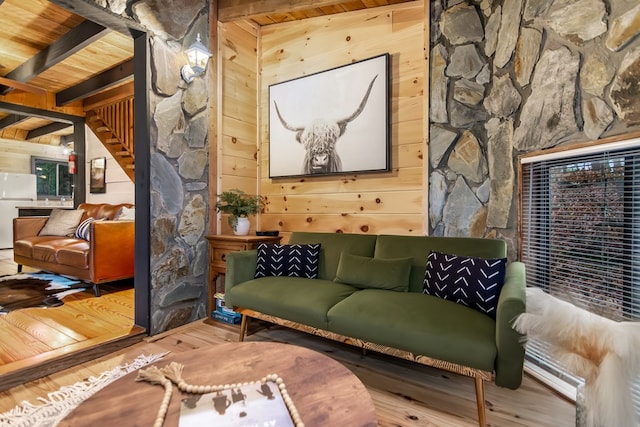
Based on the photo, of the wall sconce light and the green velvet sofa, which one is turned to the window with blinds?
the wall sconce light

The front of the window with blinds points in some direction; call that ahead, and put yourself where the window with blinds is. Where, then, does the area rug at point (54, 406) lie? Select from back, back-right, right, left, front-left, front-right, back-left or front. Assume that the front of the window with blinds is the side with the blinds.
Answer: front

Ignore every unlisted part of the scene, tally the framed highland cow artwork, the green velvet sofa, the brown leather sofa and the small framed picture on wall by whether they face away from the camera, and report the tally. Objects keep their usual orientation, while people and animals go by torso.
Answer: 0

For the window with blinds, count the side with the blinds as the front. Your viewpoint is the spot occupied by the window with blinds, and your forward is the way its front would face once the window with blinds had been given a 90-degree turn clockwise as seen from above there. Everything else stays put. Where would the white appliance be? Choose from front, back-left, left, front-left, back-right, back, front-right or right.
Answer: front-left

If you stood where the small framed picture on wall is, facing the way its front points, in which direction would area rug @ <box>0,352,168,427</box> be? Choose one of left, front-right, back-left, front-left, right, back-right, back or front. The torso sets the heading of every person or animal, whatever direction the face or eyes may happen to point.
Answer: front-left

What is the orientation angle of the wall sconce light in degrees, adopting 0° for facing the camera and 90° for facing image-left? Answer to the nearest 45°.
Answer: approximately 315°

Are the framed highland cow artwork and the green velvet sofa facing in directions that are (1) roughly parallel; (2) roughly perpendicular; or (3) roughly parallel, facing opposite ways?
roughly parallel

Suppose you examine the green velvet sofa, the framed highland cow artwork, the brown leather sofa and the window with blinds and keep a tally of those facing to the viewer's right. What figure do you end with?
0

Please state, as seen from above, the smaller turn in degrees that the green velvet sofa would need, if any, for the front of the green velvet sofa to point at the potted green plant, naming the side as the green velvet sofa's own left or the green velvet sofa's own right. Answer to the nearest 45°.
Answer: approximately 90° to the green velvet sofa's own right

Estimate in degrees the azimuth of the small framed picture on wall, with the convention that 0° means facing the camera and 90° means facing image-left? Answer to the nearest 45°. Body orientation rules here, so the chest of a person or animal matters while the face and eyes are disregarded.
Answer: approximately 45°

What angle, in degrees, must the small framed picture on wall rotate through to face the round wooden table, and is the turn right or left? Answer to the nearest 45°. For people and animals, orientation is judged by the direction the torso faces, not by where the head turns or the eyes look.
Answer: approximately 45° to its left

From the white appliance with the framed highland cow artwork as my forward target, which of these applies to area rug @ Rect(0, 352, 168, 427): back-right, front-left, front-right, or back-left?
front-right

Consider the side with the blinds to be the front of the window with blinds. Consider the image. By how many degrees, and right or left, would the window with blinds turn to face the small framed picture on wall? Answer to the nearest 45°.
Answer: approximately 45° to its right

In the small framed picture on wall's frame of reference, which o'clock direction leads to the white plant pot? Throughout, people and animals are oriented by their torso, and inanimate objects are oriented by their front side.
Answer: The white plant pot is roughly at 10 o'clock from the small framed picture on wall.

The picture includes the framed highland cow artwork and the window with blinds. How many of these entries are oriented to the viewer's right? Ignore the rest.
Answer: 0

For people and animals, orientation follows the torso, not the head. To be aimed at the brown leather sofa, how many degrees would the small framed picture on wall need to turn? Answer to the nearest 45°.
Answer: approximately 45° to its left

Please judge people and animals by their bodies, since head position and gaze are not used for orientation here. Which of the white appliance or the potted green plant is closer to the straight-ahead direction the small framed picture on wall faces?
the potted green plant

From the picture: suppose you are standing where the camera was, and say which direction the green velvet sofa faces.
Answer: facing the viewer and to the left of the viewer
